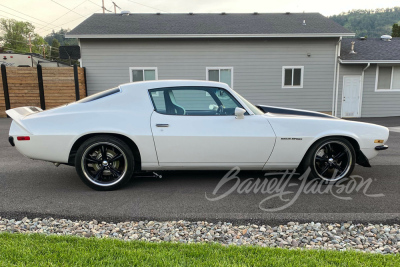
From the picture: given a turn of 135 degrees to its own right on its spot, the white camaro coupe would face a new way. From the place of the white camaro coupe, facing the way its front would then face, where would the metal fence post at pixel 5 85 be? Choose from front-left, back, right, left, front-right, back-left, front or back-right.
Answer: right

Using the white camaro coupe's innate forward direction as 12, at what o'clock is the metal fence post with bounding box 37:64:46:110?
The metal fence post is roughly at 8 o'clock from the white camaro coupe.

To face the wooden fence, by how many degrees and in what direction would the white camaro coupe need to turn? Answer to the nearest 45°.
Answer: approximately 135° to its left

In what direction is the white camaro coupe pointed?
to the viewer's right
